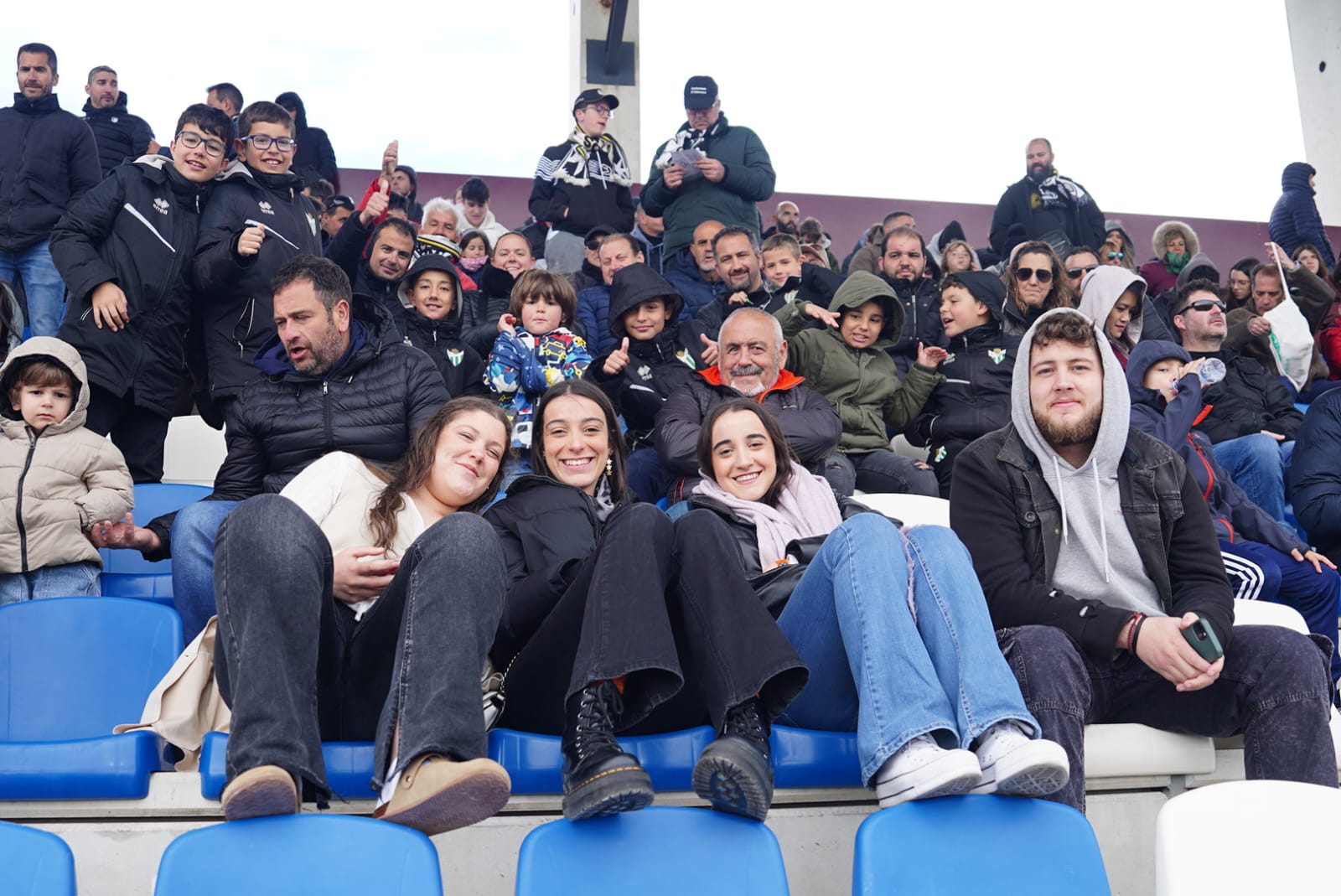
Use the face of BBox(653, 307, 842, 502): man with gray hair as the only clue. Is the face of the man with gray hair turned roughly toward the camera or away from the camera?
toward the camera

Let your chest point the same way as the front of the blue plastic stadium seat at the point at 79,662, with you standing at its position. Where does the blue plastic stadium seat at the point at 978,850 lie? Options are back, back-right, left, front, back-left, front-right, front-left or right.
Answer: front-left

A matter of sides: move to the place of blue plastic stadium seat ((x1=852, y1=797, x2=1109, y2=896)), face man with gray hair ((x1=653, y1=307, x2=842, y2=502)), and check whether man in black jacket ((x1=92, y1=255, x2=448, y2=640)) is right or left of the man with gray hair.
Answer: left

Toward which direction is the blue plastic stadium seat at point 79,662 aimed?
toward the camera

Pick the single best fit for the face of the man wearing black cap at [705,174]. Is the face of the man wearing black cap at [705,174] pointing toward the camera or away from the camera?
toward the camera

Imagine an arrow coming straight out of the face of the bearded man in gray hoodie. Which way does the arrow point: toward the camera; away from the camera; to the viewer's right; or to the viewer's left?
toward the camera

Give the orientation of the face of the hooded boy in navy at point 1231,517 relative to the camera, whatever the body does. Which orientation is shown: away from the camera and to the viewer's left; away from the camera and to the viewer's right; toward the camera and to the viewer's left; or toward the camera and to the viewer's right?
toward the camera and to the viewer's right

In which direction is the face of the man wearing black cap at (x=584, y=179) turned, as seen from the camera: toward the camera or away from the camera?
toward the camera

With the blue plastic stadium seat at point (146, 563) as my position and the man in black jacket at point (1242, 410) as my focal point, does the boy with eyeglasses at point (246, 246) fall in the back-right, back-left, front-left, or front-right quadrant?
front-left

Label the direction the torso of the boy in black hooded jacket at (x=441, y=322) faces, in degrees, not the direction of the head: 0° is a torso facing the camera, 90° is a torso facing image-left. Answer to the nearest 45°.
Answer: approximately 0°

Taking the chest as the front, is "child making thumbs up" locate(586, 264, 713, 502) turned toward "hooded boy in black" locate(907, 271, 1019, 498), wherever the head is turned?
no

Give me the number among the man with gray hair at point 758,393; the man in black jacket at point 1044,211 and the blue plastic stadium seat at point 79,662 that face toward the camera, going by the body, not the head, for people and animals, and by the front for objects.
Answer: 3

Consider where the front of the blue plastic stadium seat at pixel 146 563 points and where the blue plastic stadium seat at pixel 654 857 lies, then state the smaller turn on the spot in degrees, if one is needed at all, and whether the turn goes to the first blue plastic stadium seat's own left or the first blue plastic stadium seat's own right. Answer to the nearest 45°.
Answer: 0° — it already faces it

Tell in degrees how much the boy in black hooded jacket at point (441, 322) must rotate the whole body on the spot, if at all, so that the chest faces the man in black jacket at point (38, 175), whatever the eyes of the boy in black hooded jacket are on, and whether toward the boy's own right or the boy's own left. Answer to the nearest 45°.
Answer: approximately 135° to the boy's own right

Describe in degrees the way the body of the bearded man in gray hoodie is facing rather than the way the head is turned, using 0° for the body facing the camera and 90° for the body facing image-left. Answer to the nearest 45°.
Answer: approximately 0°
